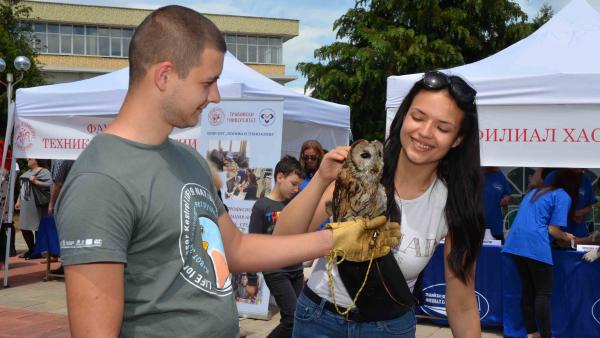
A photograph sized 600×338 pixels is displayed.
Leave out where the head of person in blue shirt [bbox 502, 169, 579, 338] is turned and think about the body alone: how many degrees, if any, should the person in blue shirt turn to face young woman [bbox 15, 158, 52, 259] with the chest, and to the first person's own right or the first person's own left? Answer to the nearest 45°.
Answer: approximately 135° to the first person's own left

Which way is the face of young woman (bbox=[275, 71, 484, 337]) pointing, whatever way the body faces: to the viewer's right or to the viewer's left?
to the viewer's left

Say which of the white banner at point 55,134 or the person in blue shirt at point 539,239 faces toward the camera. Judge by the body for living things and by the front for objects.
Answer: the white banner

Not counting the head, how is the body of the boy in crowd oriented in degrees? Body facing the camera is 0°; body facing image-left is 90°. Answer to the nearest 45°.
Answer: approximately 315°

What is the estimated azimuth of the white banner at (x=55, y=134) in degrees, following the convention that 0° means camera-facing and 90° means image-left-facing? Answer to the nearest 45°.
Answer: approximately 0°

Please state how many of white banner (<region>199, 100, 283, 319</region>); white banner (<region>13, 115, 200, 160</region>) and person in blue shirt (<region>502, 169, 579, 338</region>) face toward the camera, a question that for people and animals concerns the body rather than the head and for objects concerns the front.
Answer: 2

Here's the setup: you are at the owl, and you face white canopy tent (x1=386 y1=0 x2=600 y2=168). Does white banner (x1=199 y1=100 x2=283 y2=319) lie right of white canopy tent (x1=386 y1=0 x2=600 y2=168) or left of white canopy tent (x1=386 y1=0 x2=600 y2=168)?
left

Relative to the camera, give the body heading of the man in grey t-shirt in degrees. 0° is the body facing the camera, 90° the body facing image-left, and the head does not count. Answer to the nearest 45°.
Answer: approximately 315°

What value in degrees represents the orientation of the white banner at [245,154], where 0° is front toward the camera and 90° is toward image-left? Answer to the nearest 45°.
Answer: approximately 0°

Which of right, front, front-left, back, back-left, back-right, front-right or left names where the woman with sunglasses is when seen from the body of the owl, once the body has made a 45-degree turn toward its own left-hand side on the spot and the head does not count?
left

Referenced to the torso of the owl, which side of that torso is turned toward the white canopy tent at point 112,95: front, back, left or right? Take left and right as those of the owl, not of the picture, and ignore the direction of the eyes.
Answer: back

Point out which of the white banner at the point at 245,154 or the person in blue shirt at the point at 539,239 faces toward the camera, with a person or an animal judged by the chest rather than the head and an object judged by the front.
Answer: the white banner
